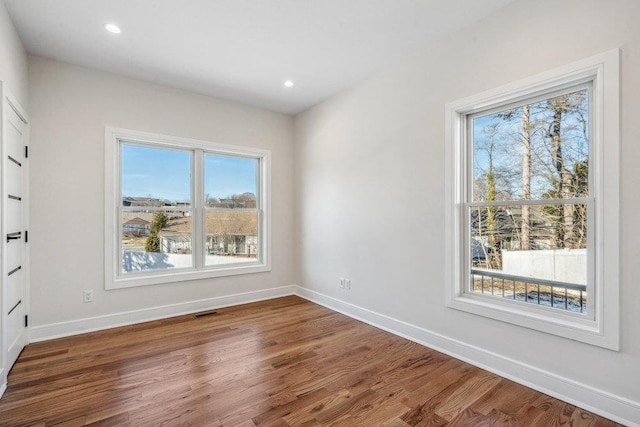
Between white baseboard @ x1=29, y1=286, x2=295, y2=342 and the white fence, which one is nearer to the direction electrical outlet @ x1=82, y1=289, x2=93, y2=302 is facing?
the white fence

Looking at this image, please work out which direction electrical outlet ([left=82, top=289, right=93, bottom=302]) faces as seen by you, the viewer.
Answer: facing the viewer

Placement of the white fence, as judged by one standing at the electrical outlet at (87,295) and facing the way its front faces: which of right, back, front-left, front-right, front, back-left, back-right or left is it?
front-left

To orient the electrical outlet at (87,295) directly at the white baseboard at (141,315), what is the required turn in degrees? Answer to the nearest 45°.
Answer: approximately 90° to its left

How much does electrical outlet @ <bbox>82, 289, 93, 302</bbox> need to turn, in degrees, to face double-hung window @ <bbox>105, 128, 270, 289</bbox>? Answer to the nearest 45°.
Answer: approximately 90° to its left

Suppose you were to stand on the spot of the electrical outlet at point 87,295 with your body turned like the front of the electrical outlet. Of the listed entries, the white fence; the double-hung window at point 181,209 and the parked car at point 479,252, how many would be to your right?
0
